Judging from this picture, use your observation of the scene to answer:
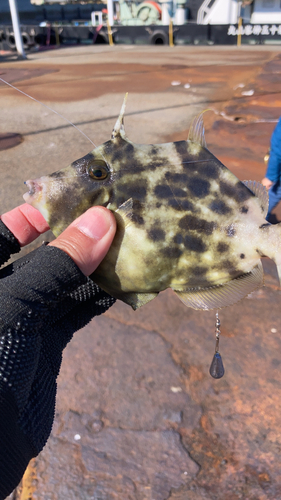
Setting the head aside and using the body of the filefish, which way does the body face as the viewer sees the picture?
to the viewer's left
